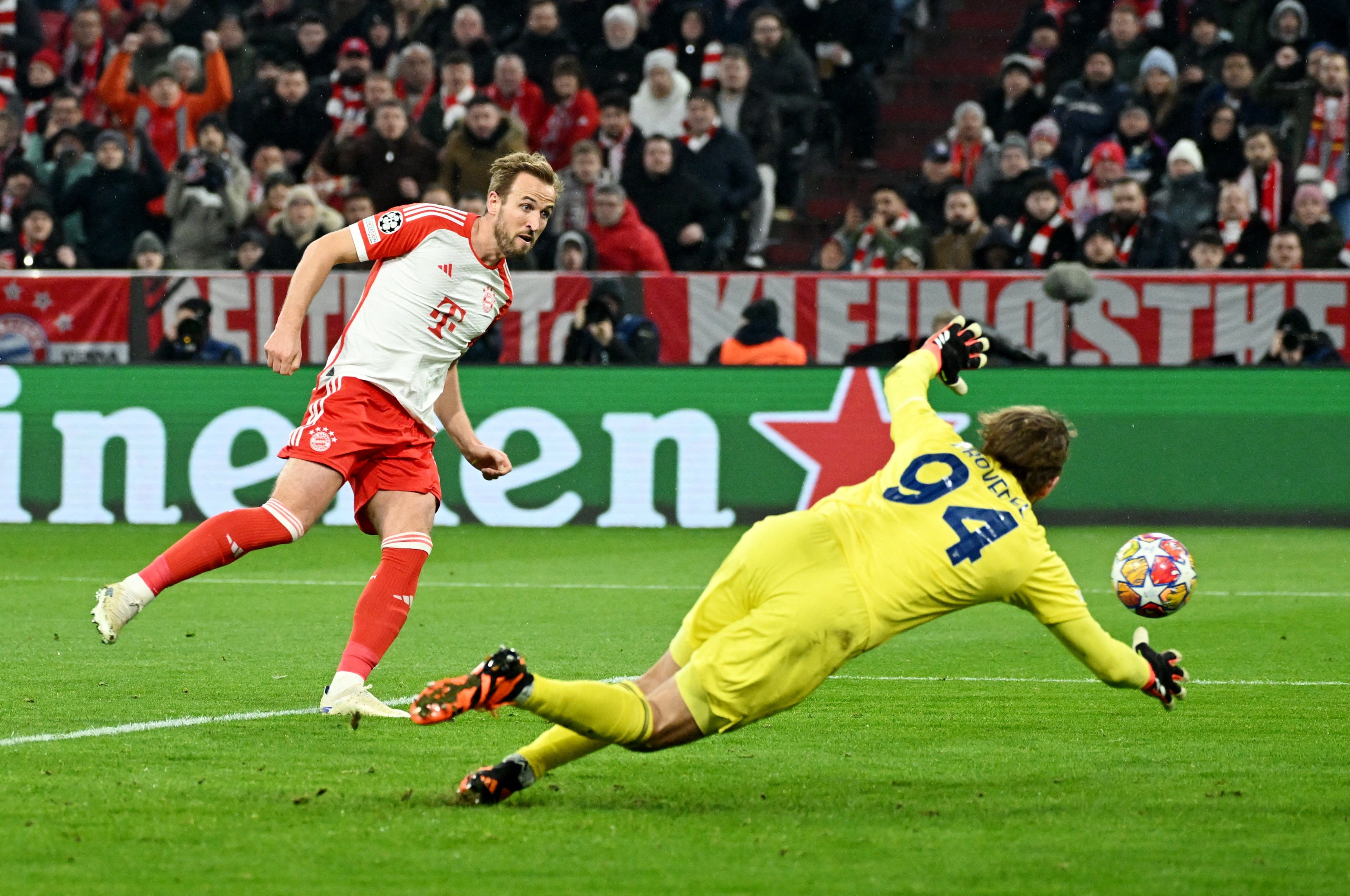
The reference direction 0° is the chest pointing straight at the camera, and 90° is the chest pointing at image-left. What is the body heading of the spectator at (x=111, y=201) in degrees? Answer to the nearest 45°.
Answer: approximately 0°

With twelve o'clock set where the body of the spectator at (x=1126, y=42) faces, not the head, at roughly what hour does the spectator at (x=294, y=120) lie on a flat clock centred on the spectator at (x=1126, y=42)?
the spectator at (x=294, y=120) is roughly at 3 o'clock from the spectator at (x=1126, y=42).

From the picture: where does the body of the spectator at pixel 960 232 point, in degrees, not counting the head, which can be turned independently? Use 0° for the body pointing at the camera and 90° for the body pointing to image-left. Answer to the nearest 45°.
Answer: approximately 0°

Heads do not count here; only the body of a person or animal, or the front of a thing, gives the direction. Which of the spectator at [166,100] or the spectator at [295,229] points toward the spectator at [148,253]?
the spectator at [166,100]

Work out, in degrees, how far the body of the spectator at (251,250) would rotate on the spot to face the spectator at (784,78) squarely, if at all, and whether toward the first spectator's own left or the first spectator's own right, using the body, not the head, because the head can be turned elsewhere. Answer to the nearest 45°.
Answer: approximately 90° to the first spectator's own left

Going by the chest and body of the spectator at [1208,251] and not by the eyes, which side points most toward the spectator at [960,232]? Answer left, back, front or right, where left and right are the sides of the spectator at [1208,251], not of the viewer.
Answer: right

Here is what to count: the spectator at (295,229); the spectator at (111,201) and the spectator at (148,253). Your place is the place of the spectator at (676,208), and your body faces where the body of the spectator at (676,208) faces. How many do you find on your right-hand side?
3
